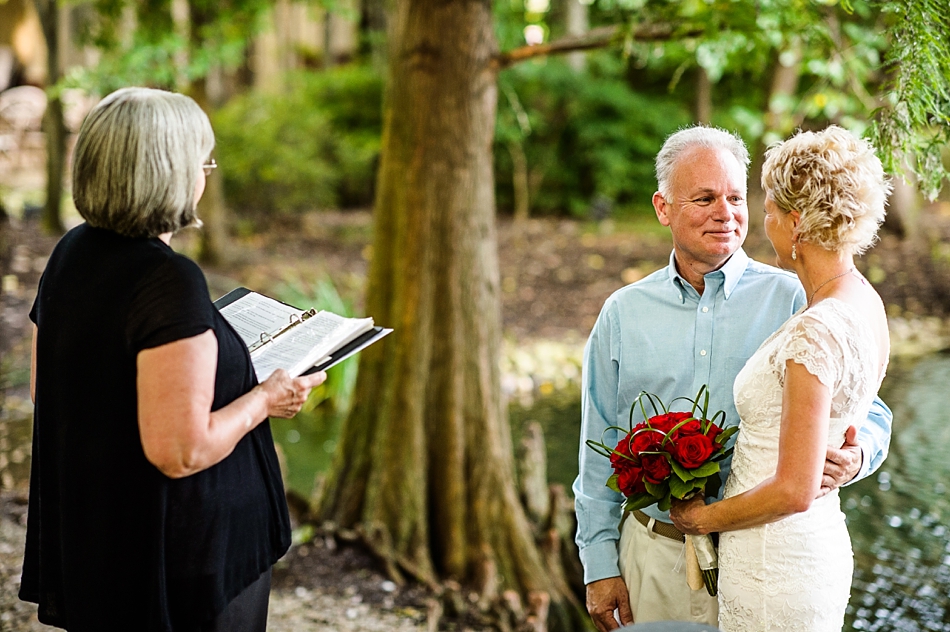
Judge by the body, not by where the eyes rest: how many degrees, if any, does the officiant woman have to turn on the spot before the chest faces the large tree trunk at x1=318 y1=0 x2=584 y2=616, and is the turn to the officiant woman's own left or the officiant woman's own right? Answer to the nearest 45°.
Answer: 0° — they already face it

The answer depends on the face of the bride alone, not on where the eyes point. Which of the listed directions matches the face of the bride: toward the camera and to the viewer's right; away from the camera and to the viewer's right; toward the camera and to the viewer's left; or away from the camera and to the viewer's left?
away from the camera and to the viewer's left

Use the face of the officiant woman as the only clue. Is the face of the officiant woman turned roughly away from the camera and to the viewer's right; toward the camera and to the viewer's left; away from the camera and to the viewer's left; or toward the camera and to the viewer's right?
away from the camera and to the viewer's right

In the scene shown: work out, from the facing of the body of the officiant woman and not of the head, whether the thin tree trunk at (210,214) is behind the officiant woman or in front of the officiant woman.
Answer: in front

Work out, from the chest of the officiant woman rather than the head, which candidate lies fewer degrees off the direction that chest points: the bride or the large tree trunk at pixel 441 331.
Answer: the large tree trunk

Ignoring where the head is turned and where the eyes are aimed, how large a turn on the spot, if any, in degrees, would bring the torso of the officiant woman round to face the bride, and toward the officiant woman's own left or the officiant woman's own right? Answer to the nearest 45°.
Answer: approximately 45° to the officiant woman's own right

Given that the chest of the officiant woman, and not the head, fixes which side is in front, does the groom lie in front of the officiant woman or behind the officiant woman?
in front

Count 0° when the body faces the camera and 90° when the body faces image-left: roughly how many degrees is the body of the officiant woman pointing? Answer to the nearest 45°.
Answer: approximately 225°

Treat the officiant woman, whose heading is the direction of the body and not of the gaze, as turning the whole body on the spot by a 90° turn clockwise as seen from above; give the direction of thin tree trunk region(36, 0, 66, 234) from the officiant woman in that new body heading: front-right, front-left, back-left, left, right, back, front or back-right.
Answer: back-left

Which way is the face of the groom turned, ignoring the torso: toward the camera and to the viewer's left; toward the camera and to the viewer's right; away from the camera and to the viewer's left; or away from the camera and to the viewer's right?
toward the camera and to the viewer's right
